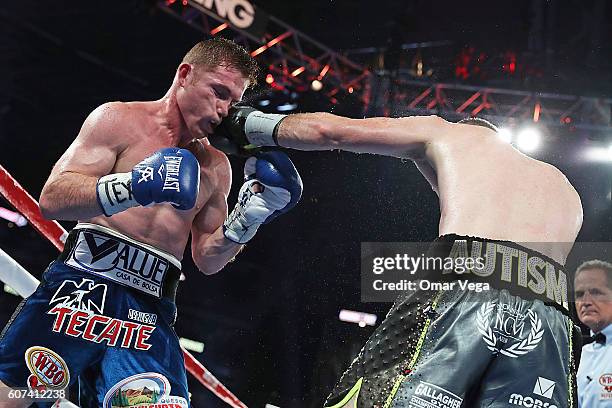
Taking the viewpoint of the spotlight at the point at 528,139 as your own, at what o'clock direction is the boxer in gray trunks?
The boxer in gray trunks is roughly at 12 o'clock from the spotlight.

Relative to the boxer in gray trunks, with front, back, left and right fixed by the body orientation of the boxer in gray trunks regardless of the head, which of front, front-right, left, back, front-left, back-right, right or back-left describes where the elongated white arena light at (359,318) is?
front-right

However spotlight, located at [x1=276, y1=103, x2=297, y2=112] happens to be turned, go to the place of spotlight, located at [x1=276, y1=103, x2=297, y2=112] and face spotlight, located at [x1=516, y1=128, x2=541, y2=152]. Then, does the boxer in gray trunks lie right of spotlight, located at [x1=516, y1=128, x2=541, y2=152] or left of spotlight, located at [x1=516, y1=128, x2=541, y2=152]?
right

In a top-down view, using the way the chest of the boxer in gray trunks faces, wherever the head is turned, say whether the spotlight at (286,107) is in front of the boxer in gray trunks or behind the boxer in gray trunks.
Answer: in front

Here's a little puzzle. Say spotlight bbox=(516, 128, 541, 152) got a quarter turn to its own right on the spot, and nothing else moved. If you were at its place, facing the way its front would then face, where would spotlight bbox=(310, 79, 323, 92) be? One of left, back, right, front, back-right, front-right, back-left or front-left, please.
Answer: front

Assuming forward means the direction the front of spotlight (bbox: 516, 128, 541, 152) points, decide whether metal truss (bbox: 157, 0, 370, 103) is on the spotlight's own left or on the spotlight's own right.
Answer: on the spotlight's own right

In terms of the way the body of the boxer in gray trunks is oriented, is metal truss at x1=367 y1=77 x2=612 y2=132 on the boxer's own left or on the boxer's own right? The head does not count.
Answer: on the boxer's own right

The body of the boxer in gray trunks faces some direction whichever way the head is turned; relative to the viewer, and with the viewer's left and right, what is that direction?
facing away from the viewer and to the left of the viewer

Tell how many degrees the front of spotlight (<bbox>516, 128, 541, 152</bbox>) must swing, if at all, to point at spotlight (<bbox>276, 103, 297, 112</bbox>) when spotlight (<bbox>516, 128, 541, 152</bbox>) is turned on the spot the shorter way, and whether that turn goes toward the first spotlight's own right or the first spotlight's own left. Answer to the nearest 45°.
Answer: approximately 90° to the first spotlight's own right

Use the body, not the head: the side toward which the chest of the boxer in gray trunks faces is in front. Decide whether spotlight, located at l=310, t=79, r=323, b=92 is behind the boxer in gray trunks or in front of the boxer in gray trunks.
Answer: in front

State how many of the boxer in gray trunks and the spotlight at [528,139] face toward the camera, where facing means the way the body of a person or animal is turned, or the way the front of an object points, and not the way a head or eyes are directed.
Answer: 1
